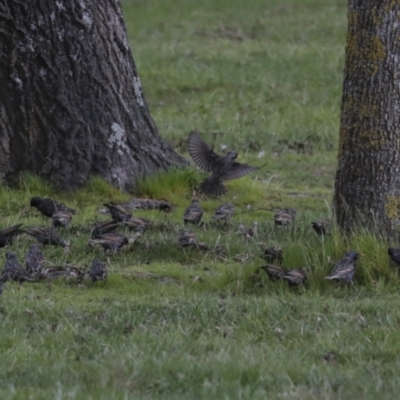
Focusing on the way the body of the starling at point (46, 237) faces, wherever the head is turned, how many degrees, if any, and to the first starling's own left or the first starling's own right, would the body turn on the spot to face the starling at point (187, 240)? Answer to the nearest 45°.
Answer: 0° — it already faces it

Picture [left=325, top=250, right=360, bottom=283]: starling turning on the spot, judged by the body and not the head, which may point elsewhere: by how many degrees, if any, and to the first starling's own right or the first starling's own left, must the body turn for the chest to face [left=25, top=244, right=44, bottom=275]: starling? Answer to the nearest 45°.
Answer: approximately 180°

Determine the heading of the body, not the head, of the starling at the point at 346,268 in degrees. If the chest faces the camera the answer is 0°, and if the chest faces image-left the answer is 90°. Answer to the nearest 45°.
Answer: approximately 270°

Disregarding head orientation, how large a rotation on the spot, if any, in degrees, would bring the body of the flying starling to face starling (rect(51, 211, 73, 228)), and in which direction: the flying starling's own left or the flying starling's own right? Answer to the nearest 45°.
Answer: approximately 180°

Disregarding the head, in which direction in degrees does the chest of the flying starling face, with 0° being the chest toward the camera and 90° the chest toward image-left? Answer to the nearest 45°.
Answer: approximately 225°

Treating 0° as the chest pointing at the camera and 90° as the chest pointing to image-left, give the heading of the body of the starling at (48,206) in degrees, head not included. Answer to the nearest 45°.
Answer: approximately 90°
